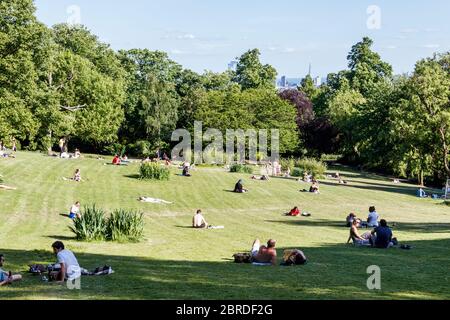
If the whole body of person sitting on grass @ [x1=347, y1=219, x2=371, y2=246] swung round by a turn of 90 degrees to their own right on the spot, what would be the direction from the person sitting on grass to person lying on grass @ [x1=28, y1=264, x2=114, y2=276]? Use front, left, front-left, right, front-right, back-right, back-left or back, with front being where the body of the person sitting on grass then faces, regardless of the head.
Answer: front-right

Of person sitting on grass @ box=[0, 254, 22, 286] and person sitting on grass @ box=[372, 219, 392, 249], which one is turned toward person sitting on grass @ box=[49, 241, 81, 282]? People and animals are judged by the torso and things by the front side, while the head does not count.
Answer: the person sitting on grass @ box=[0, 254, 22, 286]

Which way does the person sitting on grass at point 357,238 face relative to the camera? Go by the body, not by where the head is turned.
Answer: to the viewer's right

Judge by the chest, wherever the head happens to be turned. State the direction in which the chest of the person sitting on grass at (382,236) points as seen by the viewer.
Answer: away from the camera

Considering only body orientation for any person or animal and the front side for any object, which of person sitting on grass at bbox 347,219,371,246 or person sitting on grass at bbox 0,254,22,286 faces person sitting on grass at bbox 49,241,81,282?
the person sitting on grass at bbox 0,254,22,286

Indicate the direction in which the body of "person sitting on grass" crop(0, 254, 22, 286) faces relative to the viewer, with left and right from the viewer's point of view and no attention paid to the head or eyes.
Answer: facing to the right of the viewer

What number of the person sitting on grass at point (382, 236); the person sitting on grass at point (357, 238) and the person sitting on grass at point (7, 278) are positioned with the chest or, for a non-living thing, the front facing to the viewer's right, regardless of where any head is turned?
2

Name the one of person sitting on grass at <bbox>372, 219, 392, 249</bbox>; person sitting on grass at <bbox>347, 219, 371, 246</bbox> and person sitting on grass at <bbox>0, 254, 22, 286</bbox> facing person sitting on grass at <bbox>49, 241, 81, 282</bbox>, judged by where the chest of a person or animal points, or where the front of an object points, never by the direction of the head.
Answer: the person sitting on grass at <bbox>0, 254, 22, 286</bbox>

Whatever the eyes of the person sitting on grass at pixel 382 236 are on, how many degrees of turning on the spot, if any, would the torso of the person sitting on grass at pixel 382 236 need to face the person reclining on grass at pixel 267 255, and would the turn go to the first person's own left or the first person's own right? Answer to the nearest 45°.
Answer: approximately 135° to the first person's own left

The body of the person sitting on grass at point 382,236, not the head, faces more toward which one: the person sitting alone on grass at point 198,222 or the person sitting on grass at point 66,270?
the person sitting alone on grass

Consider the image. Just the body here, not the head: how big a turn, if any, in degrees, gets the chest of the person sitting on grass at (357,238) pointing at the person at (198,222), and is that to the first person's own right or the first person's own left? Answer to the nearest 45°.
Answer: approximately 135° to the first person's own left

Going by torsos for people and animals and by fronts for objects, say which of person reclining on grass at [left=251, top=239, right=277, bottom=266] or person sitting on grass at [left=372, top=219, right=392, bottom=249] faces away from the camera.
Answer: person sitting on grass at [left=372, top=219, right=392, bottom=249]
